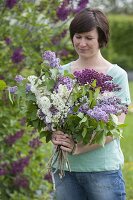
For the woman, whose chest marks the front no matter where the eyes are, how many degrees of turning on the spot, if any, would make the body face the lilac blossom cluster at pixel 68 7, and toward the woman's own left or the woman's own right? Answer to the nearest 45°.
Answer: approximately 135° to the woman's own right

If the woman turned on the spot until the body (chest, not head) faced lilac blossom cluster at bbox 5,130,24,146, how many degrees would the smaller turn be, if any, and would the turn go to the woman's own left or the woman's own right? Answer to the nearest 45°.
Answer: approximately 90° to the woman's own right

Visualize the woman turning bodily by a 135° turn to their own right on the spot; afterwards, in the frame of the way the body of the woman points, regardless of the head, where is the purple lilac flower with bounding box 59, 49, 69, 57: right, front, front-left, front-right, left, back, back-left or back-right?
front

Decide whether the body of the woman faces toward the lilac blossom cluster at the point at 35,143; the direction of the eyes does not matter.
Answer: no

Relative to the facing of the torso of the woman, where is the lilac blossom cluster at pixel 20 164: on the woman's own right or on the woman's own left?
on the woman's own right

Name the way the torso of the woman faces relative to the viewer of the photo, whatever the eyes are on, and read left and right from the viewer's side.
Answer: facing the viewer and to the left of the viewer

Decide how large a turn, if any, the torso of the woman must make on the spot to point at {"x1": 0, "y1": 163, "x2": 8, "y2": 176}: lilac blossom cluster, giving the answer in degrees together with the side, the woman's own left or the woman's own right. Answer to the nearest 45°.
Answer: approximately 90° to the woman's own right

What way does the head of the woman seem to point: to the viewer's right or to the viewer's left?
to the viewer's left
